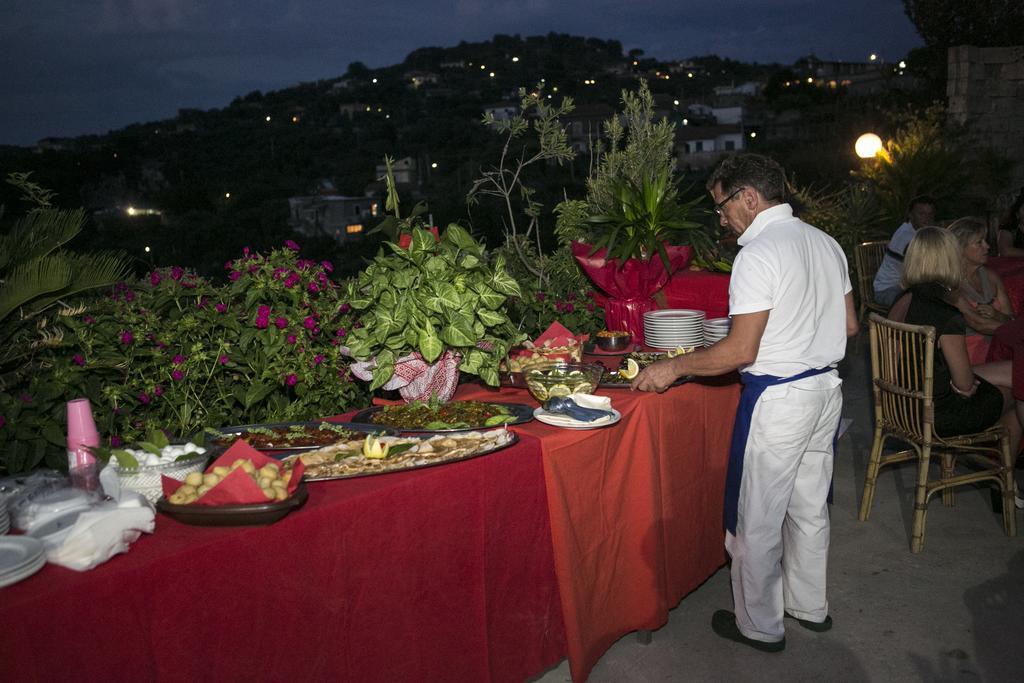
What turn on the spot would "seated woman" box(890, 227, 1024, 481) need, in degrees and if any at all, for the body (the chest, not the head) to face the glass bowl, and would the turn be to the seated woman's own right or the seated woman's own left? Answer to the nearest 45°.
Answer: approximately 180°

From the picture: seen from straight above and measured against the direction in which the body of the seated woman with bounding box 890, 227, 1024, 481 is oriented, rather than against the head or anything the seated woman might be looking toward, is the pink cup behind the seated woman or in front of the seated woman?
behind

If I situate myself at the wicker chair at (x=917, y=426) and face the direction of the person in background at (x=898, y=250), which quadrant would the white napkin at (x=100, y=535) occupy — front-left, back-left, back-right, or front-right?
back-left

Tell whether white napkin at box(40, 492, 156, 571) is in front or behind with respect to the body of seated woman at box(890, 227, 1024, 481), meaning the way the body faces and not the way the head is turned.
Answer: behind

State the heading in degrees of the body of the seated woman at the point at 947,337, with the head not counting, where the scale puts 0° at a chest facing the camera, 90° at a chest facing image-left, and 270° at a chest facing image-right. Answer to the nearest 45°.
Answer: approximately 225°

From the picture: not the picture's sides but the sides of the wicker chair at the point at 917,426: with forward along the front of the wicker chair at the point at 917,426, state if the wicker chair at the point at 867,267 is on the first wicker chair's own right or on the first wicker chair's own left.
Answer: on the first wicker chair's own left

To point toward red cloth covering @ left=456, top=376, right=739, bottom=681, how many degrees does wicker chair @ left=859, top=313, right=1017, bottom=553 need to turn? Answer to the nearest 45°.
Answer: approximately 180°

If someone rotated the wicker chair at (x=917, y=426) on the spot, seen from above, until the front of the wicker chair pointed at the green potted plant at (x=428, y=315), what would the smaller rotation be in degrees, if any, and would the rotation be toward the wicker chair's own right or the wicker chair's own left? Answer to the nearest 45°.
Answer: approximately 180°

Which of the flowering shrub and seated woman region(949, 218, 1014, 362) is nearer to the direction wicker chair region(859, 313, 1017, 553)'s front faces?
the seated woman

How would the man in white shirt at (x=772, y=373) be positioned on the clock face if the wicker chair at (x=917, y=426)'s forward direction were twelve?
The man in white shirt is roughly at 5 o'clock from the wicker chair.

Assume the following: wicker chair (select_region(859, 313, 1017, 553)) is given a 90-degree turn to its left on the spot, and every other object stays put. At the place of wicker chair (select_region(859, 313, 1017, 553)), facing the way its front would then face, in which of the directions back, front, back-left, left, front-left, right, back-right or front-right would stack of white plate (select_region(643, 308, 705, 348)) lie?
left

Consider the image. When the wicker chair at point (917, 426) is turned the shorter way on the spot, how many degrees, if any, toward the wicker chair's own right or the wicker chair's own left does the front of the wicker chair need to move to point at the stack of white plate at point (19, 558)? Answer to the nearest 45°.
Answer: approximately 135° to the wicker chair's own right

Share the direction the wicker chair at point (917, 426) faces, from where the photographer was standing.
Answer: facing away from the viewer and to the right of the viewer

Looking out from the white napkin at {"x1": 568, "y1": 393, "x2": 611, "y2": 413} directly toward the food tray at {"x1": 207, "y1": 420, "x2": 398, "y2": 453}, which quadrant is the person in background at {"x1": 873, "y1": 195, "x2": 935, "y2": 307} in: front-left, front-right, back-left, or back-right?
back-right
